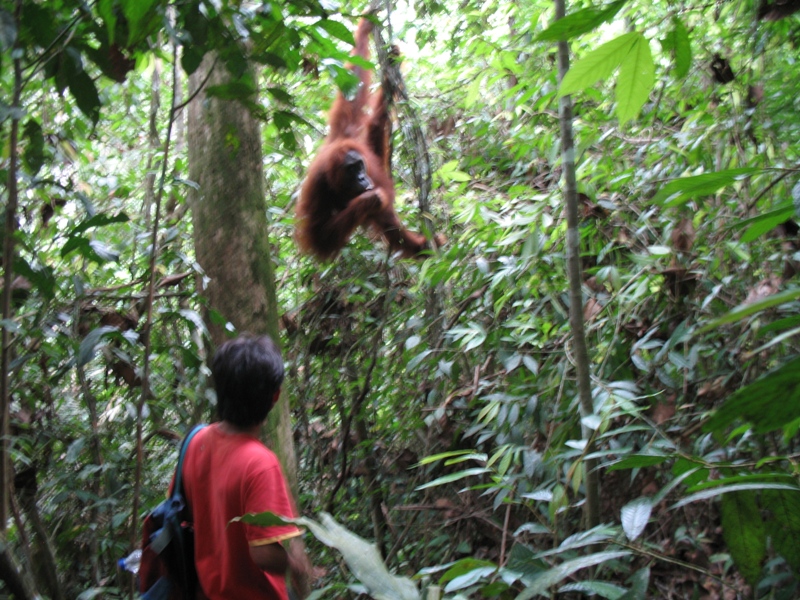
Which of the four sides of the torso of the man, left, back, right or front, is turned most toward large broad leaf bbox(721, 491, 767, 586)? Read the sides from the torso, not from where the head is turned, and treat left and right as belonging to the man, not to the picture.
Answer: right

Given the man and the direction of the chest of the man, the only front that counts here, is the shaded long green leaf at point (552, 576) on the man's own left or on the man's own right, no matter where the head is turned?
on the man's own right

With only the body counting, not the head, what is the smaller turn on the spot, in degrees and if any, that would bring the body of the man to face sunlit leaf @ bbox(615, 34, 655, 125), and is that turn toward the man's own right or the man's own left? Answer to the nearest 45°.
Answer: approximately 90° to the man's own right

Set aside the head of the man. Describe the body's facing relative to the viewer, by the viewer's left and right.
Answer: facing away from the viewer and to the right of the viewer

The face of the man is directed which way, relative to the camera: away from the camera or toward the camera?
away from the camera

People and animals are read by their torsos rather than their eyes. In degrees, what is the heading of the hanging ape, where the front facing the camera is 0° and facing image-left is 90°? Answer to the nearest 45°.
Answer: approximately 315°
